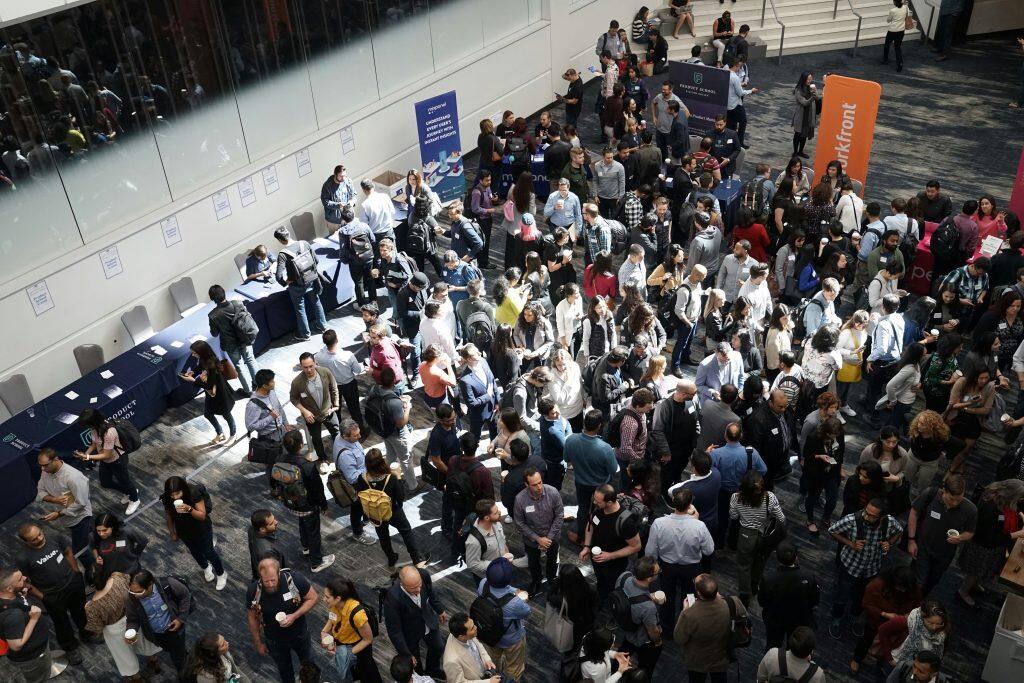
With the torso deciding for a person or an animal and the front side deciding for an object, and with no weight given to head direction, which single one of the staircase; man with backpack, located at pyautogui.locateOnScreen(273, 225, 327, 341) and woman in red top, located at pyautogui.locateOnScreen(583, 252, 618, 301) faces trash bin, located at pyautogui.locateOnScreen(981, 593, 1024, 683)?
the staircase

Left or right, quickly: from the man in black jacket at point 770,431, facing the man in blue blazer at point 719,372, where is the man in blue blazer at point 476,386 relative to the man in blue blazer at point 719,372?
left

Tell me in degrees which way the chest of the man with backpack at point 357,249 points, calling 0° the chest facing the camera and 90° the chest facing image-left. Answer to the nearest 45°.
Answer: approximately 135°

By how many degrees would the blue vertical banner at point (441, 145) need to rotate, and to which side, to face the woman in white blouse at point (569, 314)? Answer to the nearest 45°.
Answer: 0° — it already faces them

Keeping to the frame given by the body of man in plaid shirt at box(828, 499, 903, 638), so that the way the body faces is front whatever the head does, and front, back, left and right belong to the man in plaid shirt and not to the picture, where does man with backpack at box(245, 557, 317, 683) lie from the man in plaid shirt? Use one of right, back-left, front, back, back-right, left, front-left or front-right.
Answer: front-right

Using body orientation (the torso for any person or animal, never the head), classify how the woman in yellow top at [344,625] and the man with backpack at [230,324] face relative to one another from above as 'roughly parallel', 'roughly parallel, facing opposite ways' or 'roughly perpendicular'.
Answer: roughly perpendicular

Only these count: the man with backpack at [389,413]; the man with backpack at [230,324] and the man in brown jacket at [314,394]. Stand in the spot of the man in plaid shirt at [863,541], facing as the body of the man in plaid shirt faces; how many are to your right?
3

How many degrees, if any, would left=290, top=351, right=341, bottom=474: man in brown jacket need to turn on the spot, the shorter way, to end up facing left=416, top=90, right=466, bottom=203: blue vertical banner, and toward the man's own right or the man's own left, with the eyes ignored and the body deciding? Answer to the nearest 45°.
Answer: approximately 135° to the man's own left

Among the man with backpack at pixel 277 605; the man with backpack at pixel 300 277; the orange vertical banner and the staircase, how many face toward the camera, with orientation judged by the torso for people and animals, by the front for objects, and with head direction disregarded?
3

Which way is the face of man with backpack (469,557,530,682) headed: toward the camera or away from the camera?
away from the camera

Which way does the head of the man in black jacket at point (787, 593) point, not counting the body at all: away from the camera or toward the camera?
away from the camera

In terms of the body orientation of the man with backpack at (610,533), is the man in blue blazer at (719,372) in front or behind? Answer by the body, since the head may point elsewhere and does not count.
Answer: behind

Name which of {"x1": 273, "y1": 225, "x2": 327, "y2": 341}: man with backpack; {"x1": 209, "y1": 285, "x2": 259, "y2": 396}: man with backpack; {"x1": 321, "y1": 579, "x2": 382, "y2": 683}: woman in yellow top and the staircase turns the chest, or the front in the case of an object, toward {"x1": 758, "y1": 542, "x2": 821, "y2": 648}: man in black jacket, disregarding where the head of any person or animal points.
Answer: the staircase

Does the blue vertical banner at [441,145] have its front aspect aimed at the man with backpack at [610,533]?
yes

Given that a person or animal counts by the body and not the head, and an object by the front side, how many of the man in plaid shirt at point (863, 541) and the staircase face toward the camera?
2

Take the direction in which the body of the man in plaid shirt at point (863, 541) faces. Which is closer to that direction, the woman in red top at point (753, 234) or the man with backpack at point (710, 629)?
the man with backpack

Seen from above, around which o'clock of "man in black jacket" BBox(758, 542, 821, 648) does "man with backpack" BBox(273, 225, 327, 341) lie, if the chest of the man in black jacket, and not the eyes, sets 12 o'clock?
The man with backpack is roughly at 10 o'clock from the man in black jacket.
